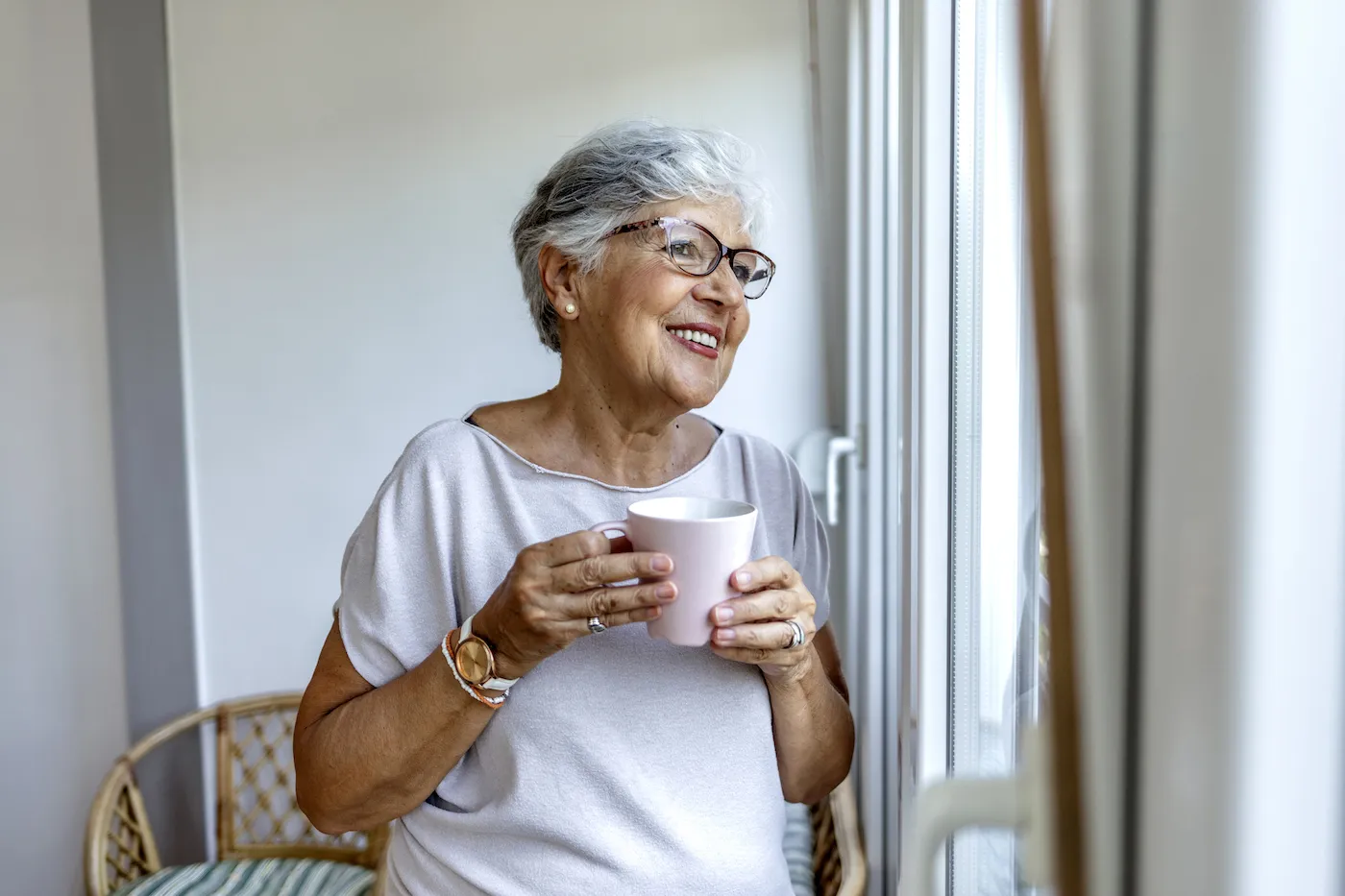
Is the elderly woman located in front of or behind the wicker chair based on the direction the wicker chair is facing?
in front

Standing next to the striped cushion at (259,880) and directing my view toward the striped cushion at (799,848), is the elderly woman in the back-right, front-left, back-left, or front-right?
front-right

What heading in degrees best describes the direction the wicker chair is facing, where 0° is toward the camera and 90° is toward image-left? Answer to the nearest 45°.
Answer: approximately 0°

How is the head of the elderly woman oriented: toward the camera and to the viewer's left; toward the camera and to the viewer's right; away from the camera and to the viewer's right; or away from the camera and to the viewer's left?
toward the camera and to the viewer's right
